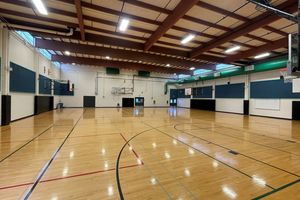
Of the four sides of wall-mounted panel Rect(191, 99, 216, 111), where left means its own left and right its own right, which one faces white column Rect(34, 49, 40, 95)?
front

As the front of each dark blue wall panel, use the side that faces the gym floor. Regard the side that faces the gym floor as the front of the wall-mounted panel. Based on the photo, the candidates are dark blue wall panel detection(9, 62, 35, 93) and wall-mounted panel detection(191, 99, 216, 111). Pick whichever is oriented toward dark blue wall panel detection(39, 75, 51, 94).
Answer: the wall-mounted panel

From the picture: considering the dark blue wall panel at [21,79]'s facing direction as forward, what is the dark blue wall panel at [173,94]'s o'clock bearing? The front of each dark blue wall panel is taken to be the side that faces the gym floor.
the dark blue wall panel at [173,94] is roughly at 10 o'clock from the dark blue wall panel at [21,79].

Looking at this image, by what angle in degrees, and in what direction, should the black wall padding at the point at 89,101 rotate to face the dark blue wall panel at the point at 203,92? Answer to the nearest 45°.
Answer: approximately 90° to its left

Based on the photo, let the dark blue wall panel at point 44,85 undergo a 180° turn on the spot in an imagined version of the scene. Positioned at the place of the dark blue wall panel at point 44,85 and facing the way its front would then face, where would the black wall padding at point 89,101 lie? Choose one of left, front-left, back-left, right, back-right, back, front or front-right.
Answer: right

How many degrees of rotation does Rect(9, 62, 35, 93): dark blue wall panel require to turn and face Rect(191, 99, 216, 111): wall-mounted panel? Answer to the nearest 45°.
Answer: approximately 45° to its left

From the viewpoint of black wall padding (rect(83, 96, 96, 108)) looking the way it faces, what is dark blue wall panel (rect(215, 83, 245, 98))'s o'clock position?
The dark blue wall panel is roughly at 10 o'clock from the black wall padding.

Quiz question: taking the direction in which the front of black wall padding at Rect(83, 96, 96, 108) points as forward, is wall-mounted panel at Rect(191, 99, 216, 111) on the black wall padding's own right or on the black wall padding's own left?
on the black wall padding's own left

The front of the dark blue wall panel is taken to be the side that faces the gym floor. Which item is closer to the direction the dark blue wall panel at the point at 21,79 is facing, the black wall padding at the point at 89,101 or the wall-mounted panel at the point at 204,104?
the wall-mounted panel

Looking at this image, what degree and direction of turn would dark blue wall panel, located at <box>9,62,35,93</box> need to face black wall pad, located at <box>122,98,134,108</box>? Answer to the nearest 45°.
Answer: approximately 90° to its left

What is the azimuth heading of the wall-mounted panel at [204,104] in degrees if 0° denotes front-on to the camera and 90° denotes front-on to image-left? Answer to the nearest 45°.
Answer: approximately 45°

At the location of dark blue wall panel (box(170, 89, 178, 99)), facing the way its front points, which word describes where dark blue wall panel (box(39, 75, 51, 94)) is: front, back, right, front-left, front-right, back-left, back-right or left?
front-right

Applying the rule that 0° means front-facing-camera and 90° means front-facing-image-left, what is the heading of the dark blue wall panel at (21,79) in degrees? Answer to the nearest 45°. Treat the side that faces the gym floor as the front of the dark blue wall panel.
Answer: approximately 315°
